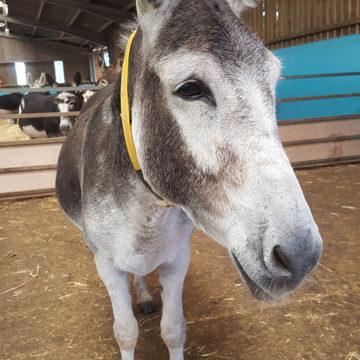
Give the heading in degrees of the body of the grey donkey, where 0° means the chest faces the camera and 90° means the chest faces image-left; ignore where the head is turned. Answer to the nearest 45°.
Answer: approximately 315°

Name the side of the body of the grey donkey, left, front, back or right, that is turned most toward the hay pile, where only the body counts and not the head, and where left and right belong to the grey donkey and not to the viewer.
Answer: back
